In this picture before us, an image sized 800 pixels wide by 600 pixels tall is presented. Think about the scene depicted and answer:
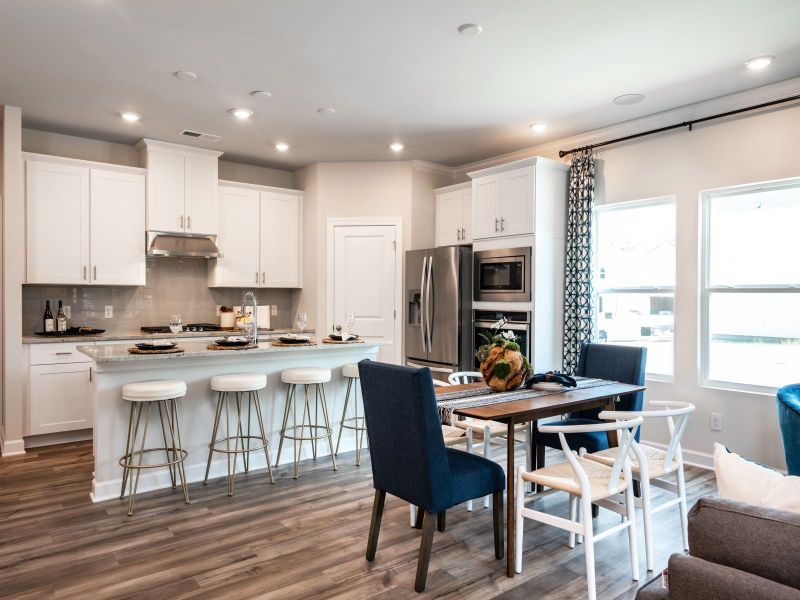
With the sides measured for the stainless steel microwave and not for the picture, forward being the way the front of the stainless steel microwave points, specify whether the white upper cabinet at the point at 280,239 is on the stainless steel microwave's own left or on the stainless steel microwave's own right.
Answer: on the stainless steel microwave's own right

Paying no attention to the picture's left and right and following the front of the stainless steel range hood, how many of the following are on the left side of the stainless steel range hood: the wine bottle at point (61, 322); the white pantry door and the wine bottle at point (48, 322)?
1

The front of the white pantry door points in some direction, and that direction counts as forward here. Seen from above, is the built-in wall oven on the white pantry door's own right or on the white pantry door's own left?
on the white pantry door's own left

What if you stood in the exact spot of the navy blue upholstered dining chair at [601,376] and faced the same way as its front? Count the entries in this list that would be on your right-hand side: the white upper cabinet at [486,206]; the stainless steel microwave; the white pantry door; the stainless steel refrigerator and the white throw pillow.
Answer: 4

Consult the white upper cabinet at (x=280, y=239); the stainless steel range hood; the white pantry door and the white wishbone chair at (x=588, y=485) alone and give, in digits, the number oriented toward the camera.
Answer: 3

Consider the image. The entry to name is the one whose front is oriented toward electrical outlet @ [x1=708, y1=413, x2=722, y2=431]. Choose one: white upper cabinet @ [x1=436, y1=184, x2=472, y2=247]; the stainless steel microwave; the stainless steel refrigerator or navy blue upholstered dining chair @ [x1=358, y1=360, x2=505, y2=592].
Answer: the navy blue upholstered dining chair

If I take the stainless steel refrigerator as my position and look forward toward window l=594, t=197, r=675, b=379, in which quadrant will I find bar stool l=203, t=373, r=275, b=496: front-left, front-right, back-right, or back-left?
back-right

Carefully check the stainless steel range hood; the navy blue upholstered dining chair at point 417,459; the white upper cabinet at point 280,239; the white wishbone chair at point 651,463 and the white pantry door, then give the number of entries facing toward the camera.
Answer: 3

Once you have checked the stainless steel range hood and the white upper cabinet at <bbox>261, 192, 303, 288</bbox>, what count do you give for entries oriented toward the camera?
2
